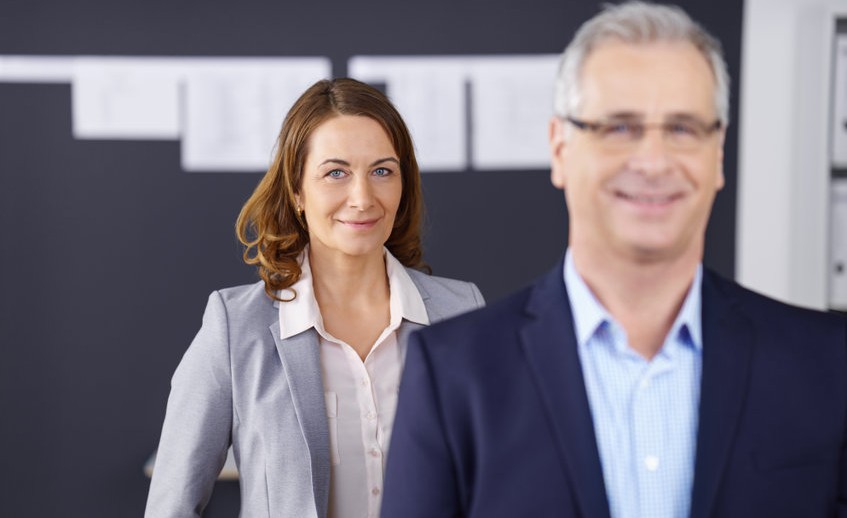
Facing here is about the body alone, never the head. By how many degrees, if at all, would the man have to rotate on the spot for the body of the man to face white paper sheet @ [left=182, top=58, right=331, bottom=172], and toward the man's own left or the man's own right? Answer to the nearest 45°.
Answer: approximately 135° to the man's own right

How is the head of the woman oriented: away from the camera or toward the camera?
toward the camera

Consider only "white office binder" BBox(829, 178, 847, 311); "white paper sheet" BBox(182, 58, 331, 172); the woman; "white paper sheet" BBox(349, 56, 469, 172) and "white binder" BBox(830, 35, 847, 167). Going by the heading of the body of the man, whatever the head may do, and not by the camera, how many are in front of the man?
0

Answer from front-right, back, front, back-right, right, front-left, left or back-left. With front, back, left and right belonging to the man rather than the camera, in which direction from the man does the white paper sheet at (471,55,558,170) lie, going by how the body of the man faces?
back

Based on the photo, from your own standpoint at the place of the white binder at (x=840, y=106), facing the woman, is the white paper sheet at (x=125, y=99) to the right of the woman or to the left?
right

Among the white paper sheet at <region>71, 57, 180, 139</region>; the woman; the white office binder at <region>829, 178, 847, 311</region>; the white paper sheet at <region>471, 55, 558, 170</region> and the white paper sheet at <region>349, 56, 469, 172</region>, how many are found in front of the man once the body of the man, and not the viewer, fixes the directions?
0

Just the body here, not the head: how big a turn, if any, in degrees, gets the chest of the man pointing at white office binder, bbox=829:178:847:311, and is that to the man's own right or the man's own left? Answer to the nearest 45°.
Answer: approximately 180°

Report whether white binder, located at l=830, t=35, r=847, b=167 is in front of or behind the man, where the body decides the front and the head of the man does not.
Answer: behind

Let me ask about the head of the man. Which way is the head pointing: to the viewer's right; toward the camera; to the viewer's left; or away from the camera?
toward the camera

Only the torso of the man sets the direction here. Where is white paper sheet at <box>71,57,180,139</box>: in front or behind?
behind

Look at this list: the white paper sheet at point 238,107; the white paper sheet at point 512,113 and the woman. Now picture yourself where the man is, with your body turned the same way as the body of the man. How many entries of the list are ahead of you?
0

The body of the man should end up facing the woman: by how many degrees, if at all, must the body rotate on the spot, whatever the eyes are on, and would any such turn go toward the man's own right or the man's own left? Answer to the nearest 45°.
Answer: approximately 135° to the man's own right

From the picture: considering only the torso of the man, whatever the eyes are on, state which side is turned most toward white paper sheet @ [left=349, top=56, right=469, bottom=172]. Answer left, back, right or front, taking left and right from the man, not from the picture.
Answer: back

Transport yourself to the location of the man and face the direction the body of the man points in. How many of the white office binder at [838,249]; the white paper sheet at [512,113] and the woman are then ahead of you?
0

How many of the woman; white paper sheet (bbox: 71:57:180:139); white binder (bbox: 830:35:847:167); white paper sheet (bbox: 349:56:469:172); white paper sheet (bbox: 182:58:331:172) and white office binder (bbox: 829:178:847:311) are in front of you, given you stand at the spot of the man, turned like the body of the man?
0

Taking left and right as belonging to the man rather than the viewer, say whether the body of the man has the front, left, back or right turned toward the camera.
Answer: front
